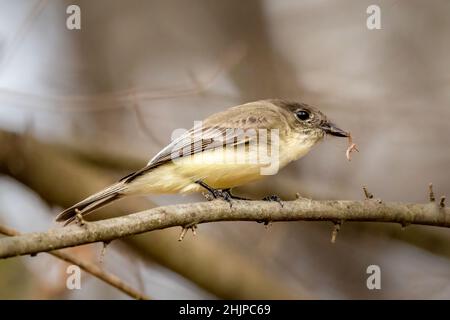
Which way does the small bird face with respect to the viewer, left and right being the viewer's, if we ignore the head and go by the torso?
facing to the right of the viewer
